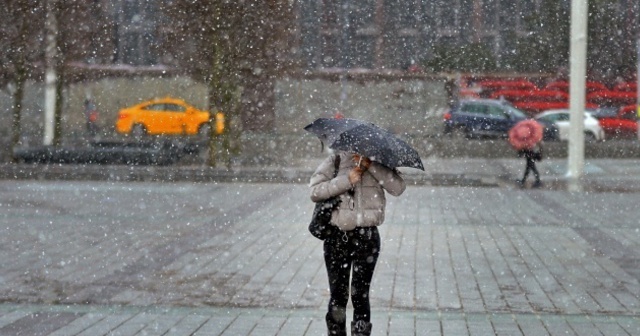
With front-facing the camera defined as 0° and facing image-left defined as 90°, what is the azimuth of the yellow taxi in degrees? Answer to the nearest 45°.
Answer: approximately 270°

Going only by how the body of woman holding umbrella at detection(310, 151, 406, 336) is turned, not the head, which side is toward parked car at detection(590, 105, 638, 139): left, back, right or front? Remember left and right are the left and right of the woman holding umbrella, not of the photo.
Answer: back

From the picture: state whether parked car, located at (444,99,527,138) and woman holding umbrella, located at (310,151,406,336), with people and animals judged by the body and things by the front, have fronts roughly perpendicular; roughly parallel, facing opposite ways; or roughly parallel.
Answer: roughly perpendicular

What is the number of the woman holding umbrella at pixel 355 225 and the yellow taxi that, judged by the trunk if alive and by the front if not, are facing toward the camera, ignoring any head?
1
